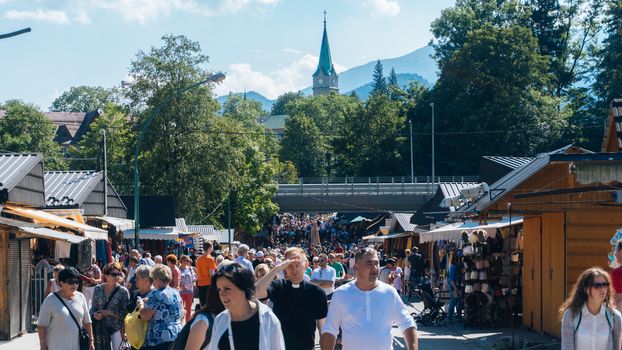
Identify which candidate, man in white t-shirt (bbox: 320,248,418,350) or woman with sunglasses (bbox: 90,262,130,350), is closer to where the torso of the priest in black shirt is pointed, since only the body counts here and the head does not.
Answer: the man in white t-shirt

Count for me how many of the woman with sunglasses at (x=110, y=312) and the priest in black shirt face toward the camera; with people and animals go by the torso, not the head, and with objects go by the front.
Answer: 2

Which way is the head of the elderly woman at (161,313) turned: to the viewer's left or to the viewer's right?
to the viewer's left

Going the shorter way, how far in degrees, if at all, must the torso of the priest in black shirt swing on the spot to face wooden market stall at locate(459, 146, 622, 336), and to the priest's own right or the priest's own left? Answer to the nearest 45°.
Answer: approximately 135° to the priest's own left

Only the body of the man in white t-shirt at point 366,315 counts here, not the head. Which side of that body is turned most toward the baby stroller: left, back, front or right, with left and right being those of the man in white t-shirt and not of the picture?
back

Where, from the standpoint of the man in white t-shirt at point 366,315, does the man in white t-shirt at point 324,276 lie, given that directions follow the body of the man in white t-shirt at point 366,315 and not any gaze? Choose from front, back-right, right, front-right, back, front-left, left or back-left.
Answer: back

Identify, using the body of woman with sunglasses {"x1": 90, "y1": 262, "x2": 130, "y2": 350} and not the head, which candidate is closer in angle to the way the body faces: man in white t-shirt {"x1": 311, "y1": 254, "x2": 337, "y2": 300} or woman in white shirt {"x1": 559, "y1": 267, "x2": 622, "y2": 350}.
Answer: the woman in white shirt

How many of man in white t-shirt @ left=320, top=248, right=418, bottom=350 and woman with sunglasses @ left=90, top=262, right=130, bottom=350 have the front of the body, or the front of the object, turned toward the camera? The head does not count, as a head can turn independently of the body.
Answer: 2

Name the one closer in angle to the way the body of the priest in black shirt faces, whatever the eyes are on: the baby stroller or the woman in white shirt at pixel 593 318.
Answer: the woman in white shirt

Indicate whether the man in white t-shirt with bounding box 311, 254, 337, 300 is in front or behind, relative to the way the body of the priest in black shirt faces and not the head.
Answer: behind

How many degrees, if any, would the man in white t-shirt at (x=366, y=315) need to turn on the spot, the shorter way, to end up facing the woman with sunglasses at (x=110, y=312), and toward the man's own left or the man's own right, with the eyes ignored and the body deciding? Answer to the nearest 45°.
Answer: approximately 135° to the man's own right
